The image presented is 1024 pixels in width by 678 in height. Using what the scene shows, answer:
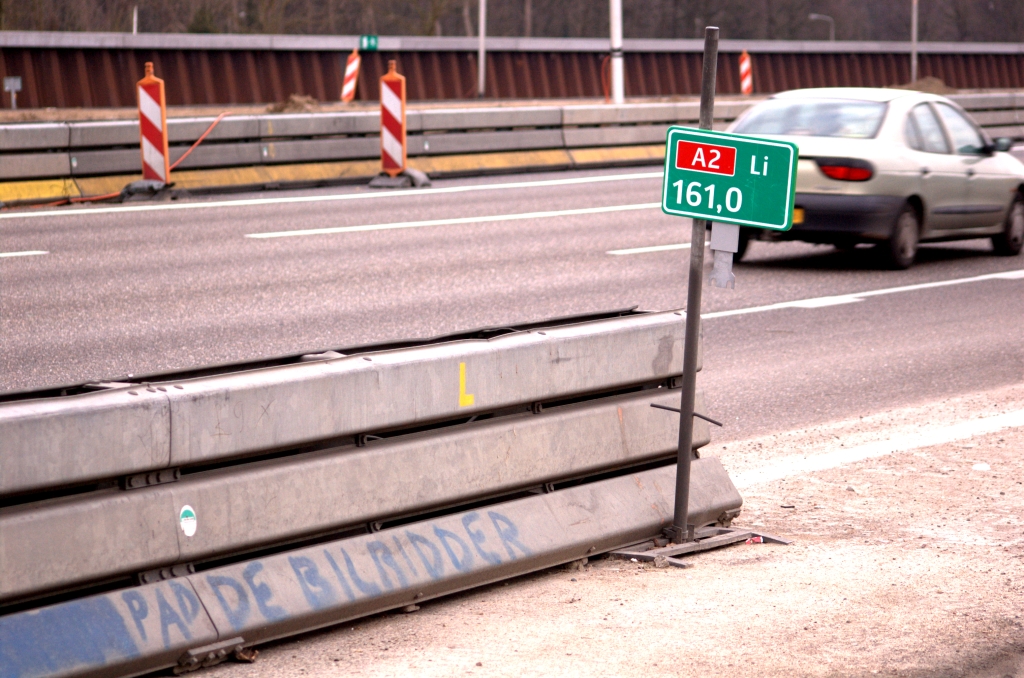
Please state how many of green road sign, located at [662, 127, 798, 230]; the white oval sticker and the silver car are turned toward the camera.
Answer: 2

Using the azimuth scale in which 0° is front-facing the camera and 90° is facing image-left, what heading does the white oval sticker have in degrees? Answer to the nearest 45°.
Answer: approximately 0°

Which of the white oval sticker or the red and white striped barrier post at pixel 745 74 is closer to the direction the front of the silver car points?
the red and white striped barrier post

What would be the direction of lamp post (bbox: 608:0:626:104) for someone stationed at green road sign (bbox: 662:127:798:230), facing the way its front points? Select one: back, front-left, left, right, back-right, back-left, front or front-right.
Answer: back

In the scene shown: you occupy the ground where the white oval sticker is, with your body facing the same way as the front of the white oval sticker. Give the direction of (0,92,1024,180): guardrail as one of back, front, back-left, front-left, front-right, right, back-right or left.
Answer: back

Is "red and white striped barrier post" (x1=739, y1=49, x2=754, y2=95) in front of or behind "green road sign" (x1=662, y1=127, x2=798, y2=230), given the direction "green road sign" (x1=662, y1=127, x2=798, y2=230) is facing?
behind

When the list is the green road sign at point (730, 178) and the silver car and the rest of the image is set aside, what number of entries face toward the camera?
1

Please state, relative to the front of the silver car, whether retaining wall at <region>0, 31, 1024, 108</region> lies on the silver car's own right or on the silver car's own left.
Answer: on the silver car's own left

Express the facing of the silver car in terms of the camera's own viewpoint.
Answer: facing away from the viewer and to the right of the viewer

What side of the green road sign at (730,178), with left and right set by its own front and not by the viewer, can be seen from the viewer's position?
front

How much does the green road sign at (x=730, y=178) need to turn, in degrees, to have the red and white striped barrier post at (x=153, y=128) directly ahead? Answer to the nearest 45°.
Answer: approximately 135° to its right

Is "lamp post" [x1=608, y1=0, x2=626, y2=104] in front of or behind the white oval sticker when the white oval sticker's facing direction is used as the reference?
behind

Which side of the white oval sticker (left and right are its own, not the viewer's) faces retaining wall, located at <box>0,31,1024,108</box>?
back
